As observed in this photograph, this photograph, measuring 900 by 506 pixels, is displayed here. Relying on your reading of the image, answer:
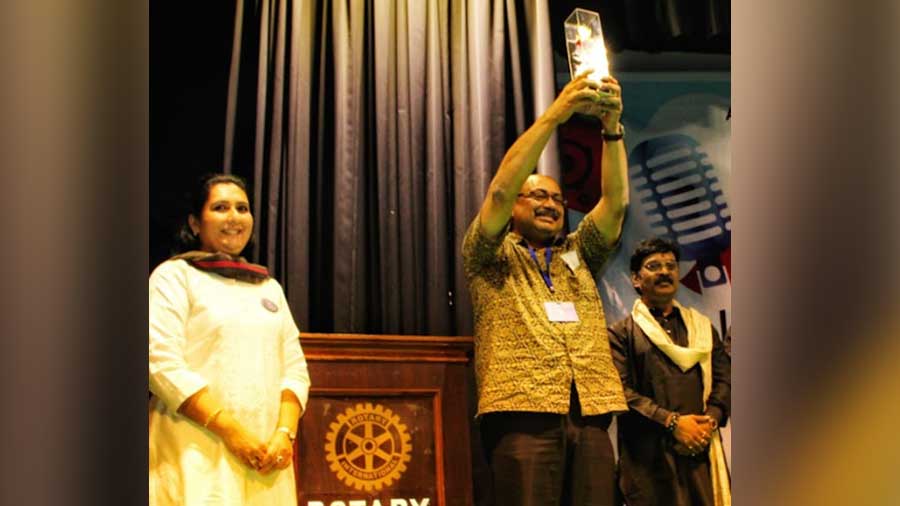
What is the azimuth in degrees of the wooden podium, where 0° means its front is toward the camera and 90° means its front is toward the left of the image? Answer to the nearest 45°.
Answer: approximately 0°

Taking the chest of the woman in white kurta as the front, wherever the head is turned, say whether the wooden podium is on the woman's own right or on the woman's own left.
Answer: on the woman's own left

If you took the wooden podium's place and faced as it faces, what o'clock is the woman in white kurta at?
The woman in white kurta is roughly at 2 o'clock from the wooden podium.
